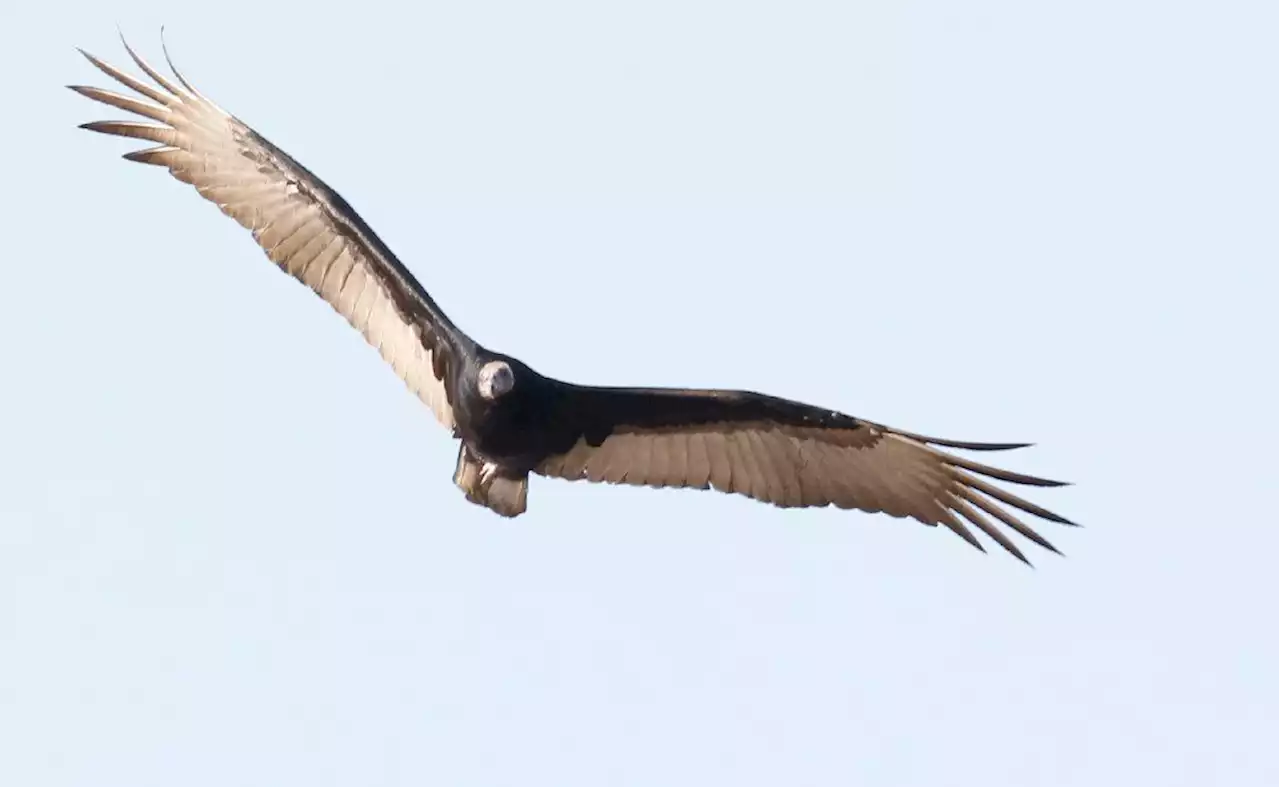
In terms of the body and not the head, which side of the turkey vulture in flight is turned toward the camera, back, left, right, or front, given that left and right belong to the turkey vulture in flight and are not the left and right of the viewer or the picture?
front
